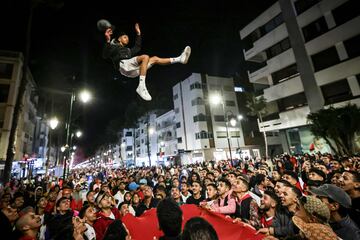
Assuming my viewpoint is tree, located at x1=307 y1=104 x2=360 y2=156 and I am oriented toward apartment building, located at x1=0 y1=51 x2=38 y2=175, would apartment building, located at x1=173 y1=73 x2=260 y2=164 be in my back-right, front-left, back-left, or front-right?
front-right

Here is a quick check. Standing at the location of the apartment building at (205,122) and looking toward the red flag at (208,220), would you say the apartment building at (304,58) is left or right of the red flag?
left

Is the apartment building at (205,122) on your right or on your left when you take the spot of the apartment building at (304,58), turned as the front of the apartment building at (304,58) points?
on your right

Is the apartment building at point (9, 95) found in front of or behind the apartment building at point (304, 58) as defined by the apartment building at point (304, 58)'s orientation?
in front

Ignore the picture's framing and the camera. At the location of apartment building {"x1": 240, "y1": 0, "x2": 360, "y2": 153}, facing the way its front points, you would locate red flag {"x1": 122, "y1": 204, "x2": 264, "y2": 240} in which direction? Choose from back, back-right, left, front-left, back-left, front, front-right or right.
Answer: front-left

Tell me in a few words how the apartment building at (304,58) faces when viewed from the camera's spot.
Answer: facing the viewer and to the left of the viewer
